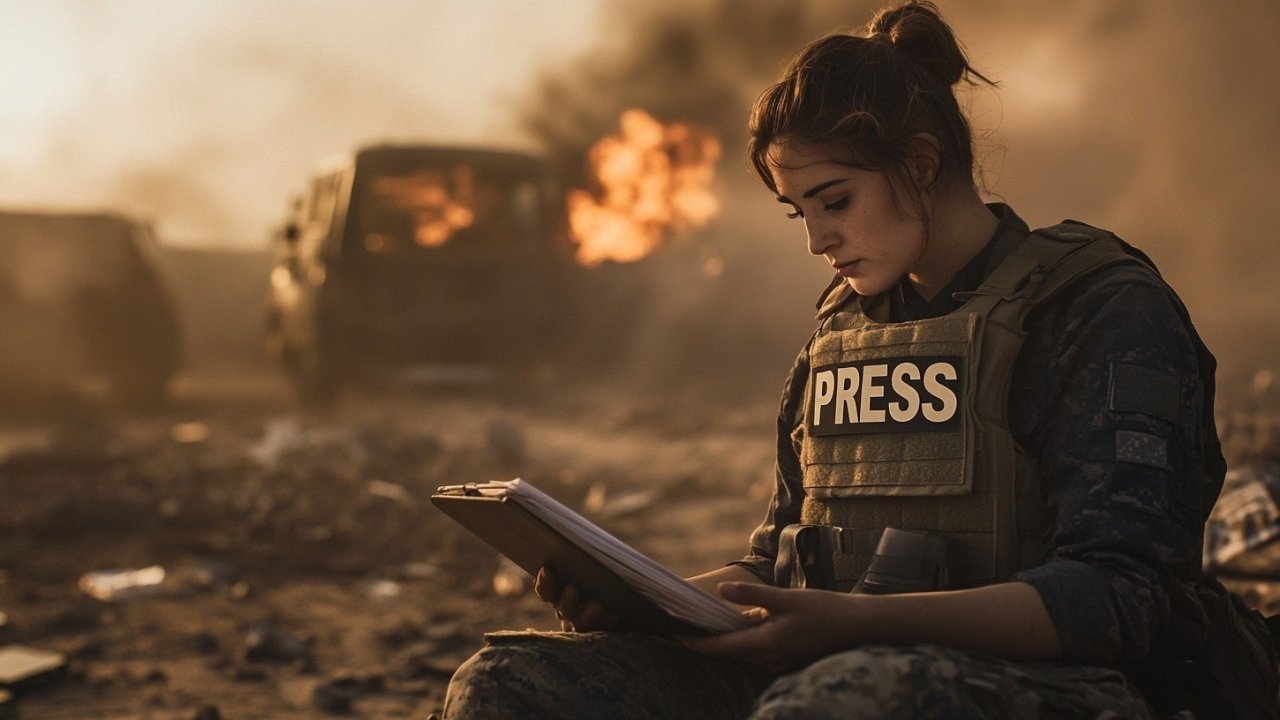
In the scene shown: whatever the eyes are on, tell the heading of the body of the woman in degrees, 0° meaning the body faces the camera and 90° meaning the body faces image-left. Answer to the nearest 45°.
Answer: approximately 45°

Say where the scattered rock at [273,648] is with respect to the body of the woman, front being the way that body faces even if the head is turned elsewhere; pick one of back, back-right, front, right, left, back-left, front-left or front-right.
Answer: right

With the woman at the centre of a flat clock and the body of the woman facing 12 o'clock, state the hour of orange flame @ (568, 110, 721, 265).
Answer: The orange flame is roughly at 4 o'clock from the woman.

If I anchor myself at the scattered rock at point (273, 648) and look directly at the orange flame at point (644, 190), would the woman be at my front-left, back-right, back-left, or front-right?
back-right

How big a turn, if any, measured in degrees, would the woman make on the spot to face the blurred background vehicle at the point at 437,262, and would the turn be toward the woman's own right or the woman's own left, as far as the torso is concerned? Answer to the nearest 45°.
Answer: approximately 90° to the woman's own right

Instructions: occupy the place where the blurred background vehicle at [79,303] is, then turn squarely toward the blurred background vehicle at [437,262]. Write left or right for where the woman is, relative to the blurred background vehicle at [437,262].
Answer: right

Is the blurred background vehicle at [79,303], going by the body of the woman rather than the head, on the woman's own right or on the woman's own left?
on the woman's own right

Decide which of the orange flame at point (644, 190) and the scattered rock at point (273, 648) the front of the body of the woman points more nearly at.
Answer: the scattered rock
